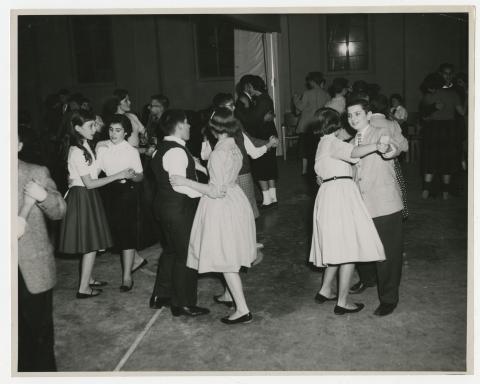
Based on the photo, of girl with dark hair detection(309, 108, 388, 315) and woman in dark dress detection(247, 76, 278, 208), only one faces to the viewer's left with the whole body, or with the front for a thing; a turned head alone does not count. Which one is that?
the woman in dark dress

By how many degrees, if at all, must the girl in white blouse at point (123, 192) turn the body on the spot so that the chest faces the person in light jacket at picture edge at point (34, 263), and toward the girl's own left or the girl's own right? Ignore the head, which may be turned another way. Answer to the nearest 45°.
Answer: approximately 45° to the girl's own left

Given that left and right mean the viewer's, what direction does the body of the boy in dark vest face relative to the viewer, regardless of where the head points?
facing to the right of the viewer

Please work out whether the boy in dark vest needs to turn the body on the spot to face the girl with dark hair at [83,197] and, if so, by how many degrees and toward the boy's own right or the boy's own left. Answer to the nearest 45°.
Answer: approximately 135° to the boy's own left

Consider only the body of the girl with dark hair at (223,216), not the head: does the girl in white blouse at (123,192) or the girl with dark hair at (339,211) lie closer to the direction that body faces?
the girl in white blouse

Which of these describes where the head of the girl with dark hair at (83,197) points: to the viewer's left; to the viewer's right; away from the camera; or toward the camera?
to the viewer's right

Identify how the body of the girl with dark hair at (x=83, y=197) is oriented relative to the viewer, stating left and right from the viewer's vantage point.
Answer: facing to the right of the viewer
